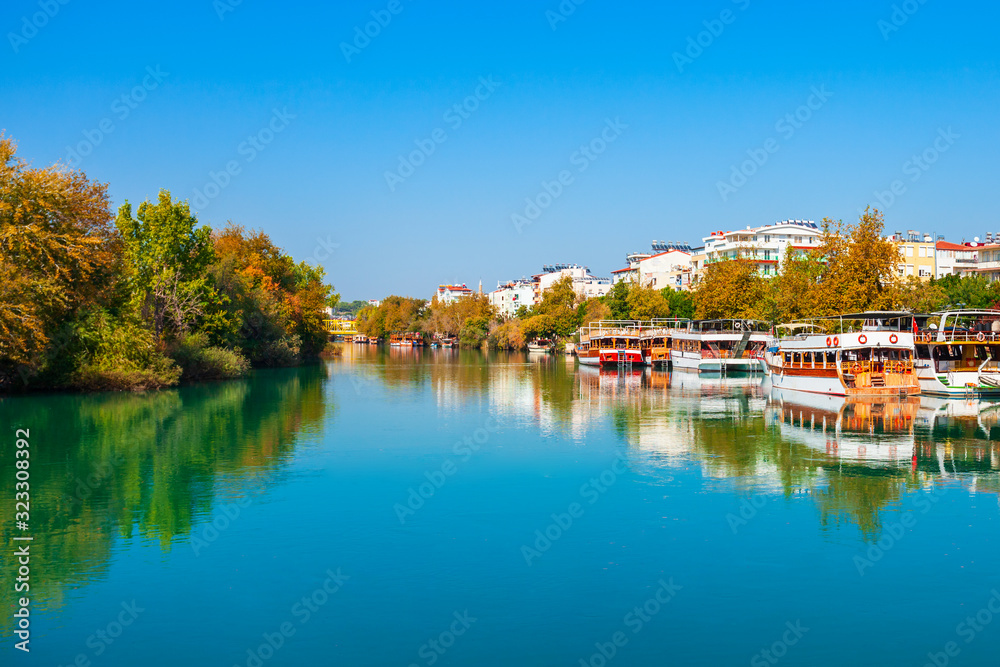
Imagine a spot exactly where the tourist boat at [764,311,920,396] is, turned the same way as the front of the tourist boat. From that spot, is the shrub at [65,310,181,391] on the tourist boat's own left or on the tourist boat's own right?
on the tourist boat's own left

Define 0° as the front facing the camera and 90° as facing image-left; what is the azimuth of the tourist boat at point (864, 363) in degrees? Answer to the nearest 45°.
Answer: approximately 135°

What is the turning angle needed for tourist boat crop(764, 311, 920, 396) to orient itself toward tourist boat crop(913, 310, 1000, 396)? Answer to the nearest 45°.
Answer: approximately 90° to its right

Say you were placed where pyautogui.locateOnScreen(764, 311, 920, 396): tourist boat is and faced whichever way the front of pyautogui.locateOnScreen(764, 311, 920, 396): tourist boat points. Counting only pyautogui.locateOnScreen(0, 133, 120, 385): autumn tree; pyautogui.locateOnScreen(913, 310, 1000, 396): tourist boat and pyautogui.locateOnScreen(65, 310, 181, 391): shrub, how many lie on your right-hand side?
1
